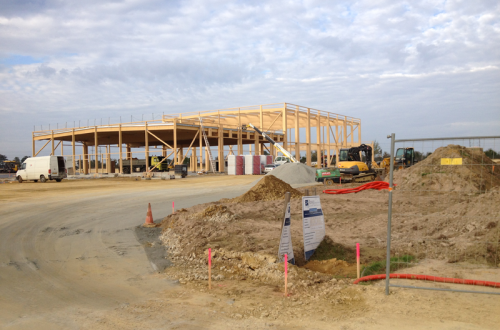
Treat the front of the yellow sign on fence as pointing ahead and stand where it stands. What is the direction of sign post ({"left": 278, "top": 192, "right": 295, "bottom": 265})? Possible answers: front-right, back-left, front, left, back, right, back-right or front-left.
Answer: right

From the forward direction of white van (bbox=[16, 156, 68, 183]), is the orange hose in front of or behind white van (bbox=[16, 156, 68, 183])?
behind

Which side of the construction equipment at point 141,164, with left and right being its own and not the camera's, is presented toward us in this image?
right

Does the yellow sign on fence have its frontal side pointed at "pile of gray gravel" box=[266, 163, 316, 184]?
no

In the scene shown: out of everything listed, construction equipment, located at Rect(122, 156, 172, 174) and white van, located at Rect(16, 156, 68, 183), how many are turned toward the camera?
0

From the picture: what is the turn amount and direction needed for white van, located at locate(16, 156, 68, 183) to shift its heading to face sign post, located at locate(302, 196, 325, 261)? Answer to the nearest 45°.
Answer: approximately 135° to its left

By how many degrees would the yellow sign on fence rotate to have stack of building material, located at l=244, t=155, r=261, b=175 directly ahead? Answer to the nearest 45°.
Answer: approximately 135° to its right

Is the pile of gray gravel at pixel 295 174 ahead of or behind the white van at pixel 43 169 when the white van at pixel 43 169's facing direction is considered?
behind

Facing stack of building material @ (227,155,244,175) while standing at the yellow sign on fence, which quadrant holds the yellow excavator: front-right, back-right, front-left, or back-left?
front-right

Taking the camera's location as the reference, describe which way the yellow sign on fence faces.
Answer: facing the viewer

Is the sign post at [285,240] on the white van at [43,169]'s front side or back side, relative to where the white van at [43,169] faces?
on the back side

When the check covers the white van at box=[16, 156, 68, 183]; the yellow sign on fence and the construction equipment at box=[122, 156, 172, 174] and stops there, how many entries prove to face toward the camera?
1

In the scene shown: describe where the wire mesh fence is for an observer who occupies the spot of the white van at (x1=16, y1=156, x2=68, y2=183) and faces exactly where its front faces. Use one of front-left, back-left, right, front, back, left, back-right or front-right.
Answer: back-left

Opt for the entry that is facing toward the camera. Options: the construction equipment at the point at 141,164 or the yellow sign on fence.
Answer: the yellow sign on fence

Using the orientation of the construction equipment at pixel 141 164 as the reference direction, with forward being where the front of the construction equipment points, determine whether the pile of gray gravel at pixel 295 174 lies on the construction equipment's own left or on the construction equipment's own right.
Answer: on the construction equipment's own right

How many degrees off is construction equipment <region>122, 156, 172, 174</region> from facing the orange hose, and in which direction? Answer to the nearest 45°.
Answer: approximately 90° to its right
